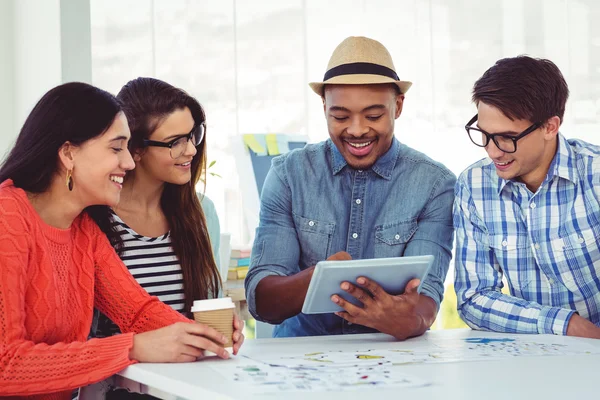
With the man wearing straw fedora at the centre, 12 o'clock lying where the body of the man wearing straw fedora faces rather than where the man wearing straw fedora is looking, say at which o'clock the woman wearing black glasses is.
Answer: The woman wearing black glasses is roughly at 2 o'clock from the man wearing straw fedora.

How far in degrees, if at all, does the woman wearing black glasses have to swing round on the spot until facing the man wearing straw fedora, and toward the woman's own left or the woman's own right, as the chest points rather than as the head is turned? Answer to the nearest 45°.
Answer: approximately 45° to the woman's own left

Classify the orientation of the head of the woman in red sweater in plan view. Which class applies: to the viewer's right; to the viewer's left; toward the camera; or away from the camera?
to the viewer's right

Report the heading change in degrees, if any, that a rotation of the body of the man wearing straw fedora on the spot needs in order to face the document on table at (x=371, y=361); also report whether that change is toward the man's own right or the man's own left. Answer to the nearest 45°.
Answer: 0° — they already face it

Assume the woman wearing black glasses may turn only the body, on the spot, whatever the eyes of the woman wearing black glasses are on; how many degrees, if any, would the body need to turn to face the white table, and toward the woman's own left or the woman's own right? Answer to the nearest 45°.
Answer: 0° — they already face it

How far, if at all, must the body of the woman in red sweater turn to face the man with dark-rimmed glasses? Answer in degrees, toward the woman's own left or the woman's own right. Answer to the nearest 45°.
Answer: approximately 45° to the woman's own left

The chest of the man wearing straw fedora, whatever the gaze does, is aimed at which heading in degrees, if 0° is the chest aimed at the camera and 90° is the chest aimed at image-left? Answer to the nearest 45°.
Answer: approximately 0°

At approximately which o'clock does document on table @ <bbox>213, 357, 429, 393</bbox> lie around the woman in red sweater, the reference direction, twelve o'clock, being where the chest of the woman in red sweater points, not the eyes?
The document on table is roughly at 12 o'clock from the woman in red sweater.

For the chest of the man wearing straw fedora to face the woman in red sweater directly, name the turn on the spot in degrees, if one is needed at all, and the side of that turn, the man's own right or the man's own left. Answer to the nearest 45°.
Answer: approximately 45° to the man's own right

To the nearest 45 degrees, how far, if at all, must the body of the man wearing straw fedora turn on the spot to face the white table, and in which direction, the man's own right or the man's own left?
0° — they already face it

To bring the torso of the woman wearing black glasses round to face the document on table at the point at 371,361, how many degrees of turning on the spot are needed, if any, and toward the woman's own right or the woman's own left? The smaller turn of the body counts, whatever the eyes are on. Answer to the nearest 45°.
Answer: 0° — they already face it
